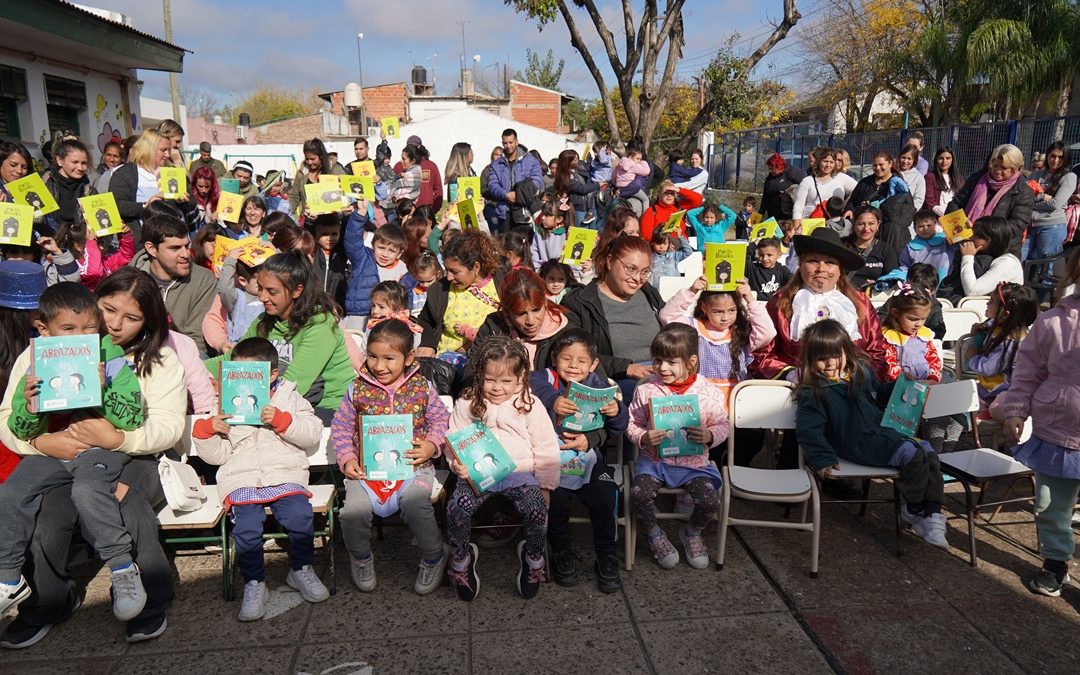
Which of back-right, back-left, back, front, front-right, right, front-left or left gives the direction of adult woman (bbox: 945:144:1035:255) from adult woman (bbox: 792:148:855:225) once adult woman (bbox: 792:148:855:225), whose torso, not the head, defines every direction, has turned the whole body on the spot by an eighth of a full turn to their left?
front-left

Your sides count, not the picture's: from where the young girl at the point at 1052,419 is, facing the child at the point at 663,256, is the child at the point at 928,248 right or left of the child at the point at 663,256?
right

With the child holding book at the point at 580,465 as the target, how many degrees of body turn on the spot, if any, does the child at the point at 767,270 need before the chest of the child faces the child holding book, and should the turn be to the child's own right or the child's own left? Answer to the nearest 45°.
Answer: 0° — they already face them

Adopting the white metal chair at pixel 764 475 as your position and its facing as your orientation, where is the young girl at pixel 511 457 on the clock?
The young girl is roughly at 2 o'clock from the white metal chair.

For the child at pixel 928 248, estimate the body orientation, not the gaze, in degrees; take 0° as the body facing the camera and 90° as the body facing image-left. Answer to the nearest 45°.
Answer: approximately 0°

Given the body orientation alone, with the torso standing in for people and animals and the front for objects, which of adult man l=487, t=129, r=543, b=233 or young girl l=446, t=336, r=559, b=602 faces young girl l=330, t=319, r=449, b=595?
the adult man

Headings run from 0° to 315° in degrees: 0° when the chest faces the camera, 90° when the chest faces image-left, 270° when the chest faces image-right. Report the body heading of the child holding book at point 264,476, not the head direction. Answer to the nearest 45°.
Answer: approximately 0°

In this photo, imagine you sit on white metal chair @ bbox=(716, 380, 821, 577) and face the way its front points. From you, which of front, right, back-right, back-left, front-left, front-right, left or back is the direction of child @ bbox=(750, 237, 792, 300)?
back

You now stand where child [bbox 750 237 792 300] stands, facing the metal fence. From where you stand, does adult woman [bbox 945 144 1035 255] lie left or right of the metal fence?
right

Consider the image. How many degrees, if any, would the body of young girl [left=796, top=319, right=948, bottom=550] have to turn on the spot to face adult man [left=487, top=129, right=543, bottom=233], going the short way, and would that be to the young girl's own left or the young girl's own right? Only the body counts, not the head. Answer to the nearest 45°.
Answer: approximately 180°

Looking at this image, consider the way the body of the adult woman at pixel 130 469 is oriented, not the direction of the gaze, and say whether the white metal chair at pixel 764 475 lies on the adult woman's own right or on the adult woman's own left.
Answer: on the adult woman's own left

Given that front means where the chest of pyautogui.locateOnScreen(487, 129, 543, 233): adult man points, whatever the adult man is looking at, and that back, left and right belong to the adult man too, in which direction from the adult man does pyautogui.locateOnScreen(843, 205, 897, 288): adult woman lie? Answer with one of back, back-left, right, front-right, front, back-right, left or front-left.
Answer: front-left

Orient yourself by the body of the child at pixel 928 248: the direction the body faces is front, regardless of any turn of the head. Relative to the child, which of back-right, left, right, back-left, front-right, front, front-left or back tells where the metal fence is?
back

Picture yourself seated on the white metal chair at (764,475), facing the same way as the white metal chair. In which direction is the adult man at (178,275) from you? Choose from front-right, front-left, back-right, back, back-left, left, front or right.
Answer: right

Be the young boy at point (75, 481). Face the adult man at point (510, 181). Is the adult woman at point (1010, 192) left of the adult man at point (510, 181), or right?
right
